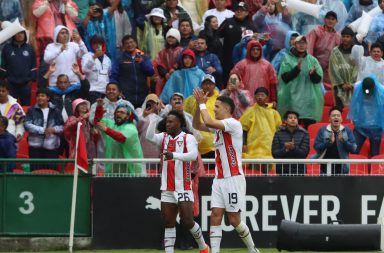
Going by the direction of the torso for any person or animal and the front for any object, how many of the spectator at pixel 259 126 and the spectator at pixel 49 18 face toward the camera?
2

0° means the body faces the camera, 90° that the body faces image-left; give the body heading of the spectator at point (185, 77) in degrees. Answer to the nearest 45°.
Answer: approximately 0°

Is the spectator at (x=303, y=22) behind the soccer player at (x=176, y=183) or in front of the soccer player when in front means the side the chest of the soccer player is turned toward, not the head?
behind

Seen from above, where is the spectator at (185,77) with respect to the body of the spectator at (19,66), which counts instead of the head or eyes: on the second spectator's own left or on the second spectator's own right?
on the second spectator's own left

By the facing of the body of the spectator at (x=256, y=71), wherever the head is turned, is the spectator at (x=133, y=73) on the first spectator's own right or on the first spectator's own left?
on the first spectator's own right
